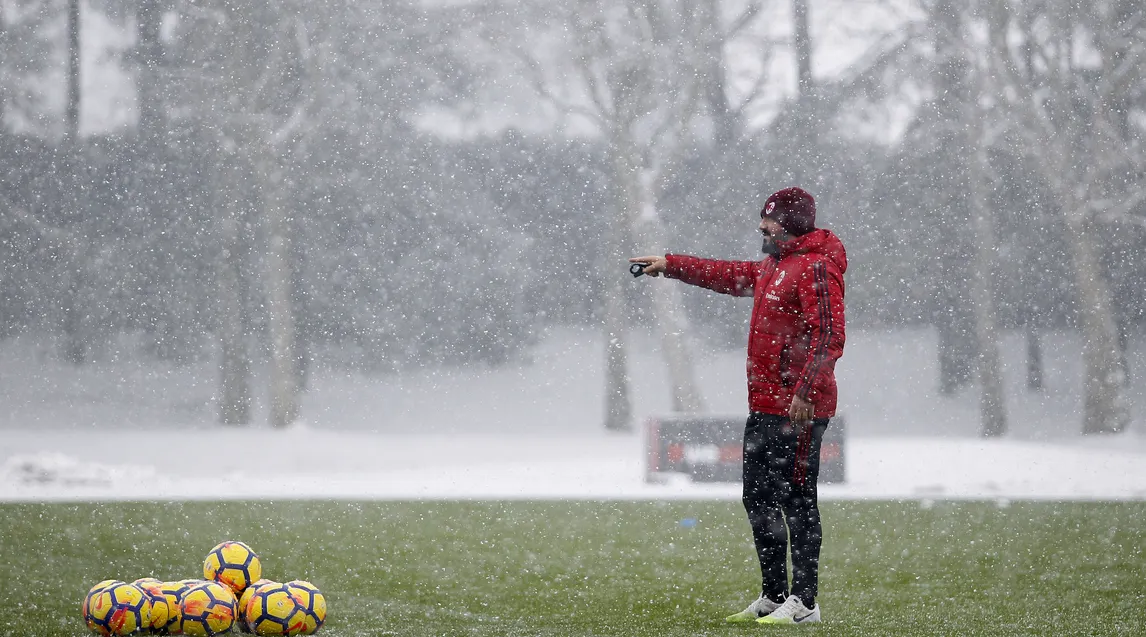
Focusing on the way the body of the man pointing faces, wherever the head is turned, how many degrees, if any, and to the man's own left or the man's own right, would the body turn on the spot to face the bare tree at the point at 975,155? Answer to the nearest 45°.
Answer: approximately 90° to the man's own right

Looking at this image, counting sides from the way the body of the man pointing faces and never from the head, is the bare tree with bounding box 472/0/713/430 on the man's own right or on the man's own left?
on the man's own right

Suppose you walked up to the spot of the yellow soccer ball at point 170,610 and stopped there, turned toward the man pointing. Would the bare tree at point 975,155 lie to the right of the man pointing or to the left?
left

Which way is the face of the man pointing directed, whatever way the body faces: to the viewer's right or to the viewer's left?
to the viewer's left

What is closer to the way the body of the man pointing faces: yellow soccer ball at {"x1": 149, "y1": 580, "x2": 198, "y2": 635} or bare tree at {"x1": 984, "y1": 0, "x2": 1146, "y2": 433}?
the yellow soccer ball

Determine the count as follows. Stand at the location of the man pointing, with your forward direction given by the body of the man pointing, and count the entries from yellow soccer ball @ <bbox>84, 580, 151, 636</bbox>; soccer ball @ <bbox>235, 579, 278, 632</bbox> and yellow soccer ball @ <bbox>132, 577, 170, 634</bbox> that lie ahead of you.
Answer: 3

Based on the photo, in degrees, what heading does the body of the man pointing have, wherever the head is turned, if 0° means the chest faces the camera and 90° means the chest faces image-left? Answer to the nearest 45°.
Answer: approximately 90°
